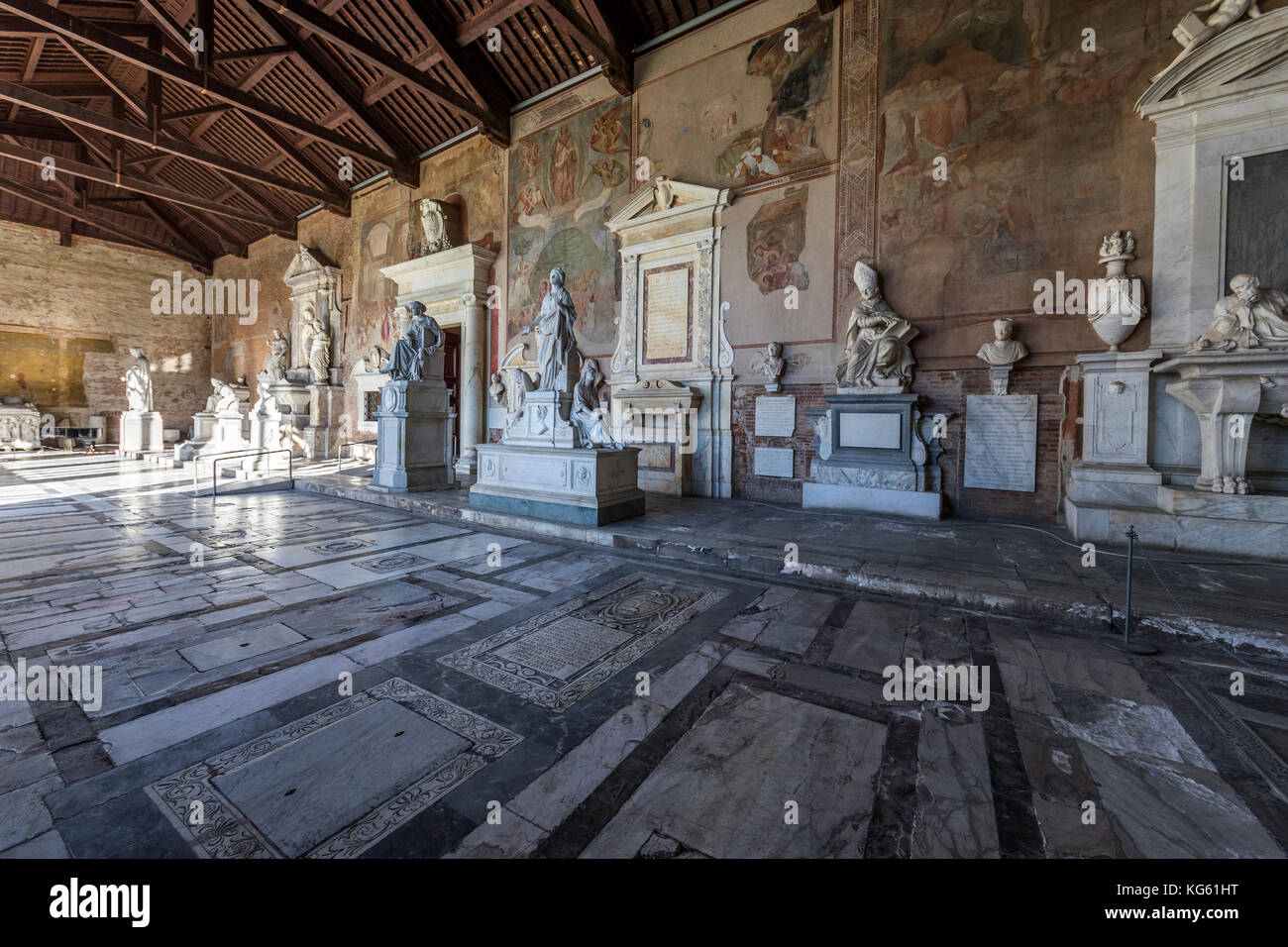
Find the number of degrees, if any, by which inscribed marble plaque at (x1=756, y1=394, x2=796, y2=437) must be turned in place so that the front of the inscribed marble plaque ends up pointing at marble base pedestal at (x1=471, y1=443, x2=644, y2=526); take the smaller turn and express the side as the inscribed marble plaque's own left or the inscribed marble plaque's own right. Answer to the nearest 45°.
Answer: approximately 45° to the inscribed marble plaque's own right

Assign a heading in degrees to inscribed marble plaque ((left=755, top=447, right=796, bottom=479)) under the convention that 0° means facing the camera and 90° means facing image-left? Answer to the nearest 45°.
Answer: approximately 0°

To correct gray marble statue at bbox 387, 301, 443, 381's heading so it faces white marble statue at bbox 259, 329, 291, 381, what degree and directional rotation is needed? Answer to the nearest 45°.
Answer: approximately 135° to its right

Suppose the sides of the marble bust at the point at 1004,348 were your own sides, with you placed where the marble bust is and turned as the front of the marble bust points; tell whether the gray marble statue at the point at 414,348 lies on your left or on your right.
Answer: on your right
